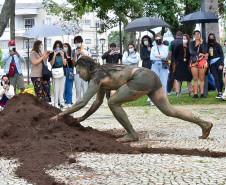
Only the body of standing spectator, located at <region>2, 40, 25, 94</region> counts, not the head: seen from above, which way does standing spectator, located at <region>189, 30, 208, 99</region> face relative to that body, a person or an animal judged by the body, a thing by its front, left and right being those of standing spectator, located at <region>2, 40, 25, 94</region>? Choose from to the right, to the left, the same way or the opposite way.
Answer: the same way

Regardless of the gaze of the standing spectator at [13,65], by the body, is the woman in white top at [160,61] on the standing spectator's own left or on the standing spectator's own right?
on the standing spectator's own left

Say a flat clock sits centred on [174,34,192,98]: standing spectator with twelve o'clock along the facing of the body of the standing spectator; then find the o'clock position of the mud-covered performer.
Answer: The mud-covered performer is roughly at 12 o'clock from the standing spectator.

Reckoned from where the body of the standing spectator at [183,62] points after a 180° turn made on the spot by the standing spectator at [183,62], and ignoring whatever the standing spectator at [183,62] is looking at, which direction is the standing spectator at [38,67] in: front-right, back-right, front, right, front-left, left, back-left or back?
back-left

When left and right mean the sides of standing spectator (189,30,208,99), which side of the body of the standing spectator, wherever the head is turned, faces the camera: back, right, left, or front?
front

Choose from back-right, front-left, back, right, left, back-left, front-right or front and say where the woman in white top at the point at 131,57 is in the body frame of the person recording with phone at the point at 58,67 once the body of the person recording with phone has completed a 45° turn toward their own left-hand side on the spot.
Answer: left

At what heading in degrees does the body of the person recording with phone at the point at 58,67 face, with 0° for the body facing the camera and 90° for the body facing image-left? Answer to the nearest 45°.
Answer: approximately 0°

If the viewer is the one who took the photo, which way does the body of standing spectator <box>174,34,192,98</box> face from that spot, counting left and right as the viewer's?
facing the viewer

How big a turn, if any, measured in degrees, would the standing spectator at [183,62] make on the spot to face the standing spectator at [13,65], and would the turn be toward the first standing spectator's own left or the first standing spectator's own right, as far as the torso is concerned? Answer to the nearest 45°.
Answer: approximately 45° to the first standing spectator's own right

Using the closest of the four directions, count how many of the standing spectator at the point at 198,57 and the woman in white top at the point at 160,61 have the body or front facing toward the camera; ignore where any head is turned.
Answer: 2

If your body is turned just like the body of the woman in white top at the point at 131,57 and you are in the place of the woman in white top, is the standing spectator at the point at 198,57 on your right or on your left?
on your left

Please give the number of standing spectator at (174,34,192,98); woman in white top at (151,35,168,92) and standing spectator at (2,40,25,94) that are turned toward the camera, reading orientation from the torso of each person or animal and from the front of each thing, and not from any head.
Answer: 3

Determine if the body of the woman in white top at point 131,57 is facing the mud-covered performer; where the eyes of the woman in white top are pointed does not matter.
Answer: yes

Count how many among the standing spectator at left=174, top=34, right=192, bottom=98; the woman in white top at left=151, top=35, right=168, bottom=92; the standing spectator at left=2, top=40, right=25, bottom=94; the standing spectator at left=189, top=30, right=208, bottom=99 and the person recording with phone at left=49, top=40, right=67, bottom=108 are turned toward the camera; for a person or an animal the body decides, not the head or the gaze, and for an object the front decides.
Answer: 5

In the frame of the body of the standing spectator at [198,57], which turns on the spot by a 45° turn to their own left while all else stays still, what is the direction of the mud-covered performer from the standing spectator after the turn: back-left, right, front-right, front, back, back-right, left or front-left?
front-right
